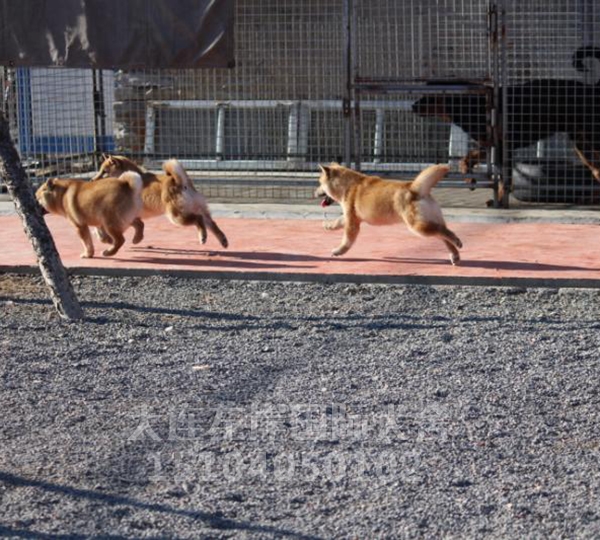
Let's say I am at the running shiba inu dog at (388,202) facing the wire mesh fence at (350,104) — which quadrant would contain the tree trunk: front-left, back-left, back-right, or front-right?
back-left

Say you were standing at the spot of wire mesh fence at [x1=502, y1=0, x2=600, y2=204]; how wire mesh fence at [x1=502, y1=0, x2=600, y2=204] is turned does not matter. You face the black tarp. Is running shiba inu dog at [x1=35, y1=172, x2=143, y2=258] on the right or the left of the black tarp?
left

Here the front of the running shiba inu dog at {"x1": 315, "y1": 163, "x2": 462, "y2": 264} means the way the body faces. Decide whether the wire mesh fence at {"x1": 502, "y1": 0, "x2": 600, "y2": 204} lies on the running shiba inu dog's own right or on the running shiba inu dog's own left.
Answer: on the running shiba inu dog's own right

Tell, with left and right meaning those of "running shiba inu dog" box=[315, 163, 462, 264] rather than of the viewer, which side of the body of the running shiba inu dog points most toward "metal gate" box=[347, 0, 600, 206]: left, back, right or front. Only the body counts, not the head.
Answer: right

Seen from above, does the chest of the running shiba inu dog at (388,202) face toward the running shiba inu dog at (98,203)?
yes

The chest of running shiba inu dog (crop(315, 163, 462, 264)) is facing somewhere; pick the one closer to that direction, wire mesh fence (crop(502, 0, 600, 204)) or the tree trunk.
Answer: the tree trunk

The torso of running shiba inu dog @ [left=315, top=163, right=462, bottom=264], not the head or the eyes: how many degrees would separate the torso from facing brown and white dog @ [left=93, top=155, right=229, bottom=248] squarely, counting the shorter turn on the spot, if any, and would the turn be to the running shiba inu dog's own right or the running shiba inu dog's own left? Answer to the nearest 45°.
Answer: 0° — it already faces it

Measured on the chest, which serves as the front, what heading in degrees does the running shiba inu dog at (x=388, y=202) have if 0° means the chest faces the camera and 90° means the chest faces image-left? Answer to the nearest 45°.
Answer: approximately 90°
